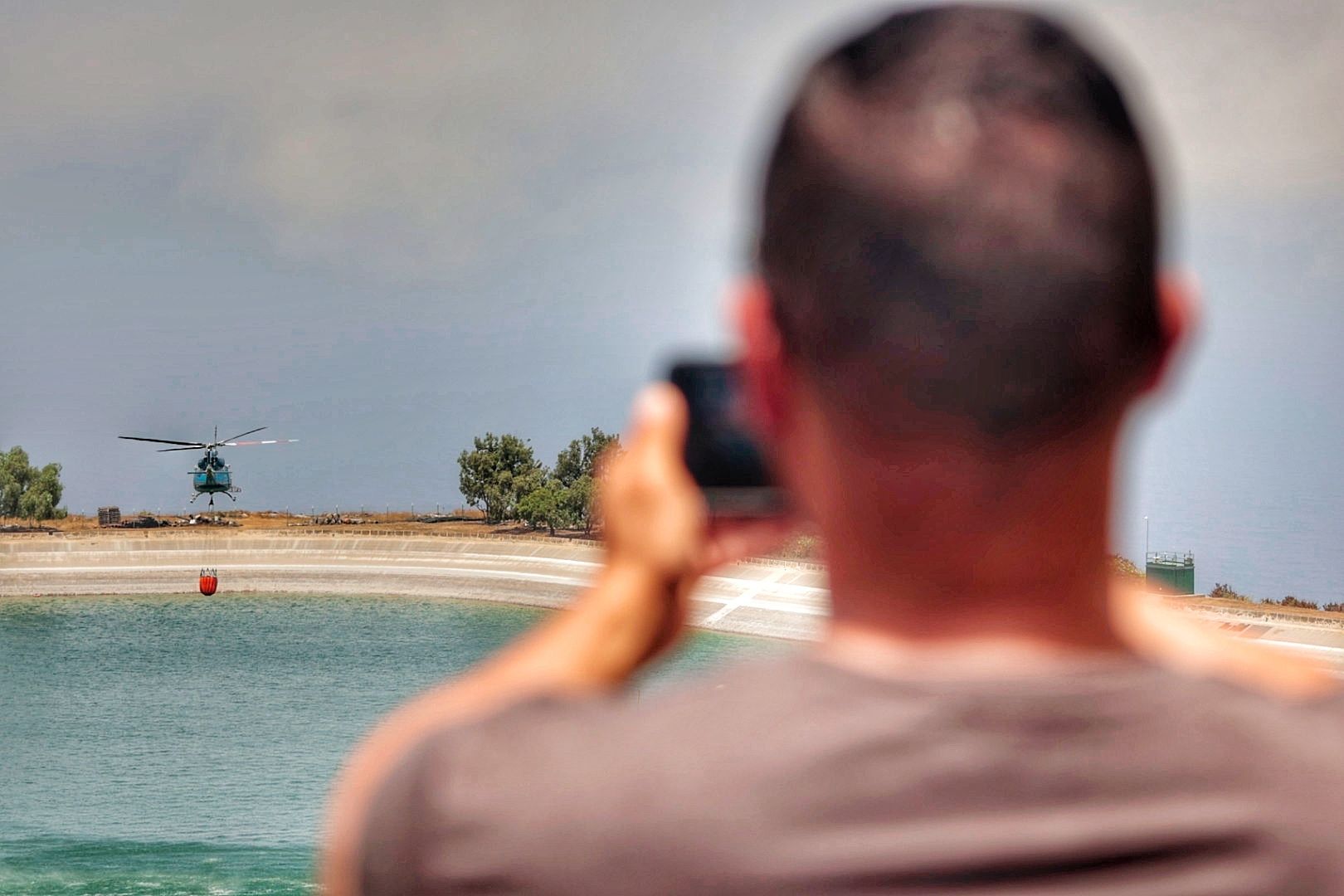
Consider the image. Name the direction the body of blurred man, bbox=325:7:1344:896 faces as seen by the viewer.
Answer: away from the camera
